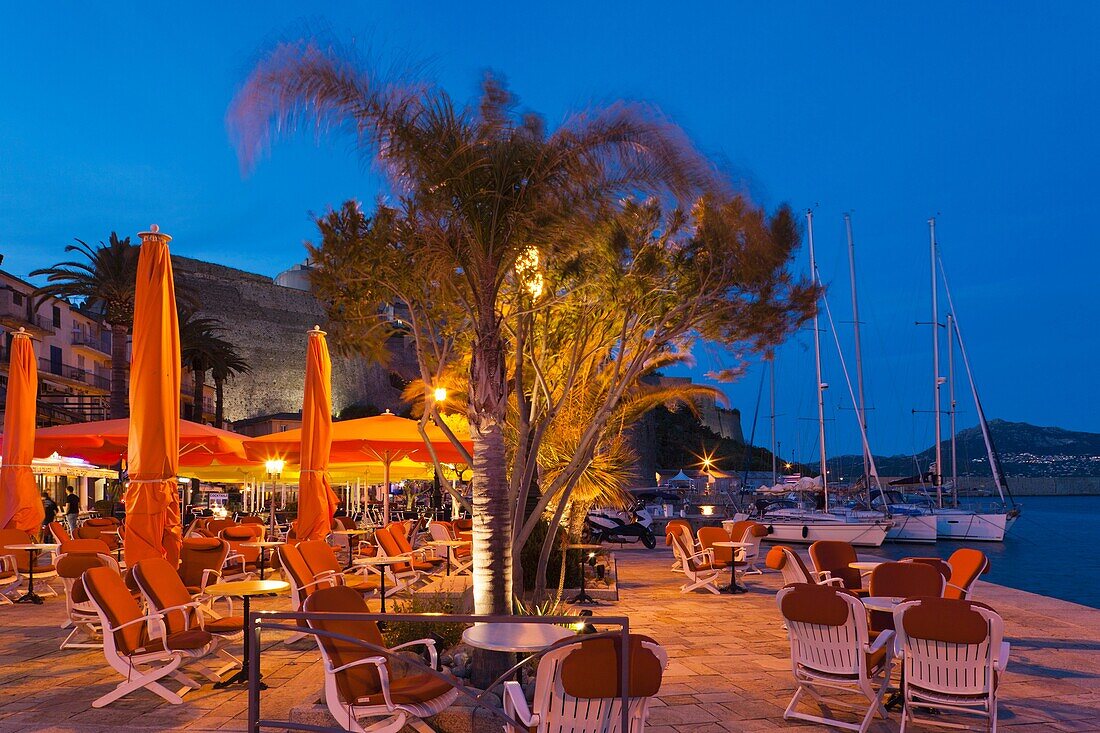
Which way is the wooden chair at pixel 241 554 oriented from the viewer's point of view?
toward the camera

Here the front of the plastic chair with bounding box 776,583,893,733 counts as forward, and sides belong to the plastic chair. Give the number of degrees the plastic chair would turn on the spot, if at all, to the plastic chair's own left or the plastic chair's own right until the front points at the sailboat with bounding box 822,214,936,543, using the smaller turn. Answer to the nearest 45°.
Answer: approximately 45° to the plastic chair's own left

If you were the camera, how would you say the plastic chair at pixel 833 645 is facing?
facing away from the viewer and to the right of the viewer

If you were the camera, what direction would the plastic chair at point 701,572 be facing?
facing to the right of the viewer

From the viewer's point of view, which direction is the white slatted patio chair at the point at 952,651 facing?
away from the camera

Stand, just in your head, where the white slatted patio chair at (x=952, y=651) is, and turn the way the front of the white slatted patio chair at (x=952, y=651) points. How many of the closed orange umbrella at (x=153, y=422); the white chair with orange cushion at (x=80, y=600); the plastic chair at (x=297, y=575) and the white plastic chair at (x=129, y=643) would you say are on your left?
4

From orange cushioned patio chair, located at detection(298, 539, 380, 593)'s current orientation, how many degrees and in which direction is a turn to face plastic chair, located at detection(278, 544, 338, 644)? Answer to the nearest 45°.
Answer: approximately 45° to its right

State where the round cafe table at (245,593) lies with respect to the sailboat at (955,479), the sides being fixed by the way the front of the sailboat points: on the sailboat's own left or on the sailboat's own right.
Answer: on the sailboat's own right

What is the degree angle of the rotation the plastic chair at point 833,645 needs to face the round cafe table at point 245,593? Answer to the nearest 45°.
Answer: approximately 135° to its left

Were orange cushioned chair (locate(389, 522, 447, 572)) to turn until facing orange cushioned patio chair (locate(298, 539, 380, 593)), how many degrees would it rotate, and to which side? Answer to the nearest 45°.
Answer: approximately 90° to its right

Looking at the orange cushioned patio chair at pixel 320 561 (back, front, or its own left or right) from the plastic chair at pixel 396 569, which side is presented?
left
